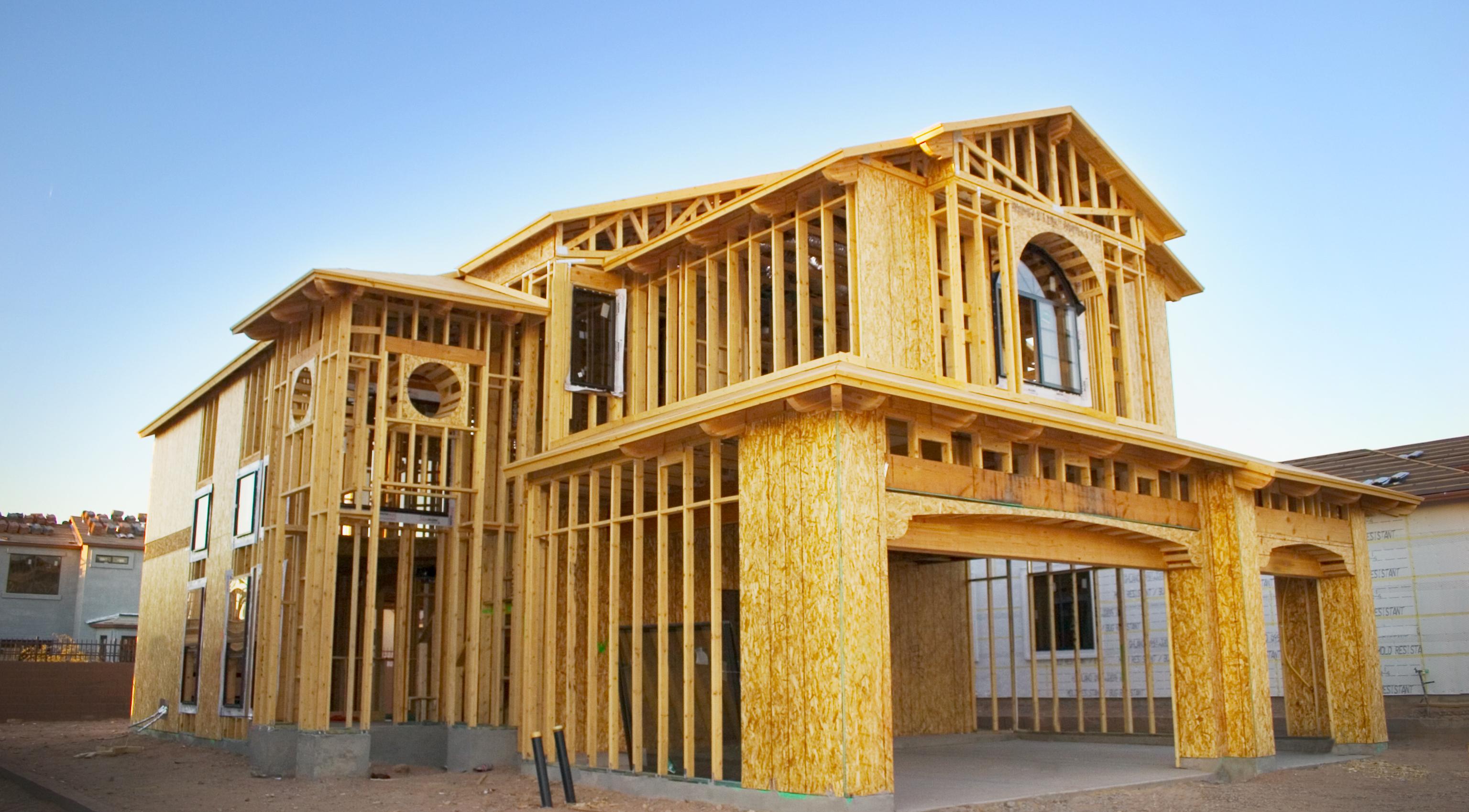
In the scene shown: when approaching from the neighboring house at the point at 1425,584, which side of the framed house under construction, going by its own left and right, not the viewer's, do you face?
left

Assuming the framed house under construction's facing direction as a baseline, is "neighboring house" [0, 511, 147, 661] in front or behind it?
behind

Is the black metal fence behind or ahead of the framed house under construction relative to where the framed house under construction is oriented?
behind

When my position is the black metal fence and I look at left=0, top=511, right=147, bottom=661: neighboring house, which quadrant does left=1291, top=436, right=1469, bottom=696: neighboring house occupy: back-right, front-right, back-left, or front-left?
back-right

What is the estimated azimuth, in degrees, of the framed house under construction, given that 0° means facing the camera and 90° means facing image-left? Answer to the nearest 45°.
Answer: approximately 315°
